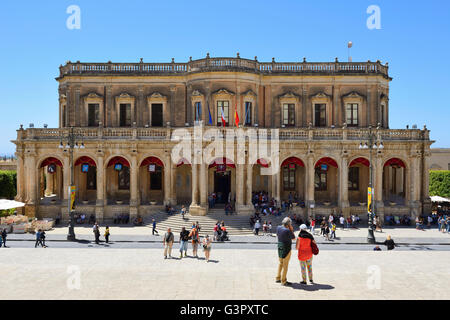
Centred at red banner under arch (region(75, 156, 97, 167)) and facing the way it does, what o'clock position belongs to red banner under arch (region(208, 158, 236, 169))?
red banner under arch (region(208, 158, 236, 169)) is roughly at 10 o'clock from red banner under arch (region(75, 156, 97, 167)).

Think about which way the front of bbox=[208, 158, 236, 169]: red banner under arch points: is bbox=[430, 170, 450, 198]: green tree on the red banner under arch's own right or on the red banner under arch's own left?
on the red banner under arch's own left

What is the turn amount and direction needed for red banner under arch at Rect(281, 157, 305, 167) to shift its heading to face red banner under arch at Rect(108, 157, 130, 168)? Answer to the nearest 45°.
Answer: approximately 90° to its right

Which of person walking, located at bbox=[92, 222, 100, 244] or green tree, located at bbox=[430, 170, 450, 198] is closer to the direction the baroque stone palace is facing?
the person walking

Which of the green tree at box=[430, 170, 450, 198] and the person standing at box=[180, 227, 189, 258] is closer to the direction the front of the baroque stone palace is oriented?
the person standing

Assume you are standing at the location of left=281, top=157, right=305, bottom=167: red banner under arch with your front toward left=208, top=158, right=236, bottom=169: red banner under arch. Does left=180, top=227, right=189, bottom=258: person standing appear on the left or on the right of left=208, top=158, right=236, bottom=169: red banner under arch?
left
